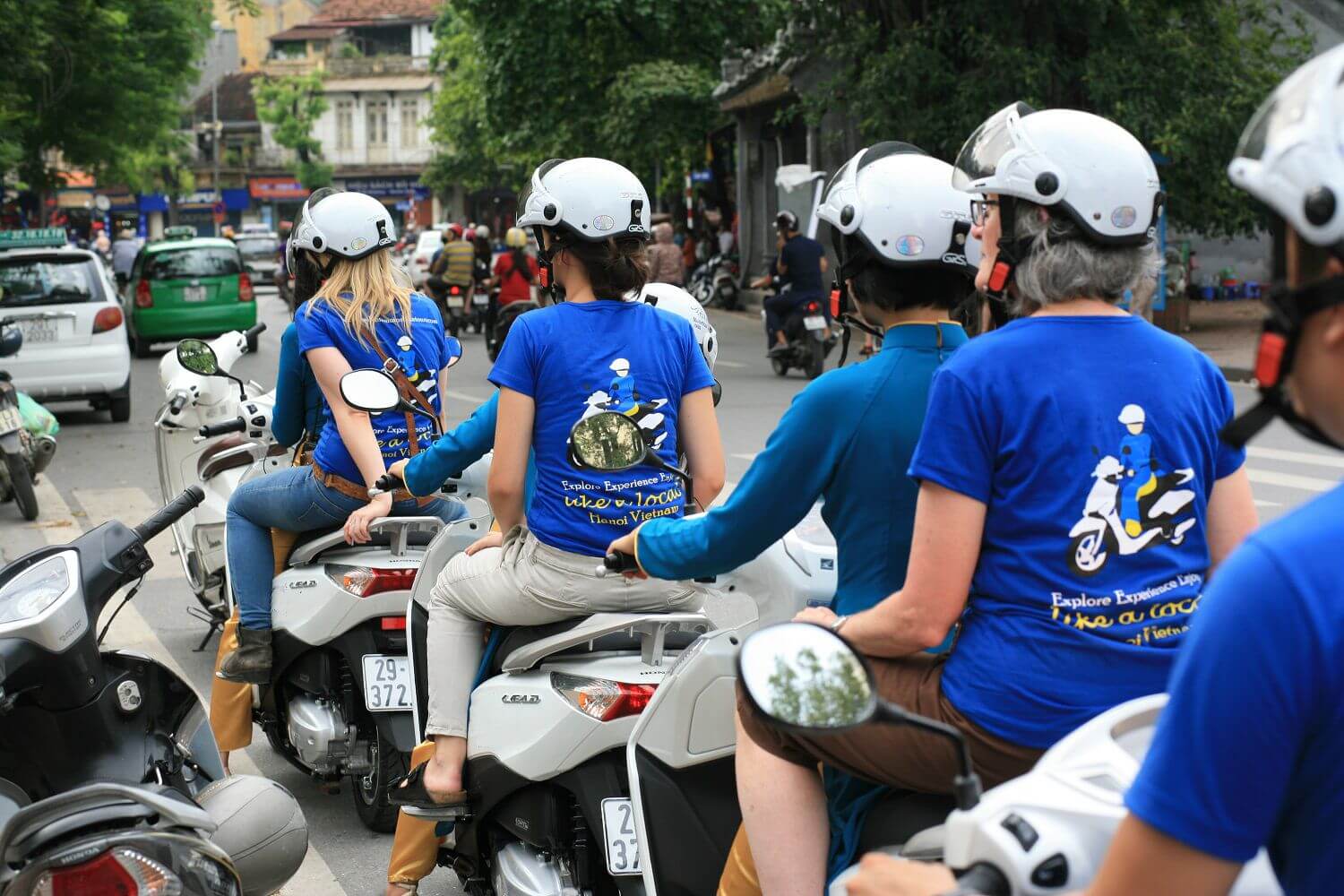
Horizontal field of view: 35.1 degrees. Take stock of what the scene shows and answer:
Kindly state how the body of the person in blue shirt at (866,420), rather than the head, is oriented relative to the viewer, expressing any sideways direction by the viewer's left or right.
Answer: facing away from the viewer and to the left of the viewer

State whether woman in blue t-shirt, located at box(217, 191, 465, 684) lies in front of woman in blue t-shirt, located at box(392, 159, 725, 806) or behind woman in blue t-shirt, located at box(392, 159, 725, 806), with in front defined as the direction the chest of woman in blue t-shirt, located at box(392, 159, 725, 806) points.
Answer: in front

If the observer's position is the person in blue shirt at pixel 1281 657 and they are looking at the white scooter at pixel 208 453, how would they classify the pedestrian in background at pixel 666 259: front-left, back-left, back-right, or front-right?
front-right

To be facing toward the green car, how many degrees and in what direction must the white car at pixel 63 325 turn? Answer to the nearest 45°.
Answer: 0° — it already faces it

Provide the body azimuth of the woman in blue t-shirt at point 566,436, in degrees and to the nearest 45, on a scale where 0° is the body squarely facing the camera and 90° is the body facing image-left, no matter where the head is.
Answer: approximately 135°

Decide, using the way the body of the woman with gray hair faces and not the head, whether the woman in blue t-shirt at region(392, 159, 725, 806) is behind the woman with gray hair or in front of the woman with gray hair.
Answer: in front

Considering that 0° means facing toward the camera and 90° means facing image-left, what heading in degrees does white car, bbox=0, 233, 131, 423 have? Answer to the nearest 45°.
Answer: approximately 180°

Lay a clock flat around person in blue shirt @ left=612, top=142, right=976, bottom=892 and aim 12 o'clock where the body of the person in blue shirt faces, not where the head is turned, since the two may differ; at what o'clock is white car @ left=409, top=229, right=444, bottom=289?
The white car is roughly at 1 o'clock from the person in blue shirt.

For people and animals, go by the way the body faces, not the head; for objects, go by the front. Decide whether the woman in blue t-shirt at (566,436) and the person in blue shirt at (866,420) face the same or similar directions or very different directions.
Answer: same or similar directions

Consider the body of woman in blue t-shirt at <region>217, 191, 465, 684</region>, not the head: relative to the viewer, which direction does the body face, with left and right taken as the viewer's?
facing away from the viewer and to the left of the viewer

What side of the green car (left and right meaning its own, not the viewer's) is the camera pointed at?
back

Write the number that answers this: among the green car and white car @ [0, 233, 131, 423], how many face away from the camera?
2

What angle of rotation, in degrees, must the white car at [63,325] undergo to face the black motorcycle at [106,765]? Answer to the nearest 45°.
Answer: approximately 180°
